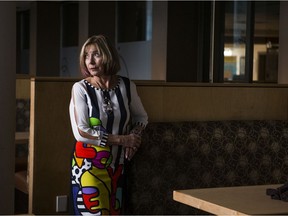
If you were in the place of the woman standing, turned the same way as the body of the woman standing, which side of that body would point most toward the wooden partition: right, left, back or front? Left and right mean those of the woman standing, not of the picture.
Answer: back

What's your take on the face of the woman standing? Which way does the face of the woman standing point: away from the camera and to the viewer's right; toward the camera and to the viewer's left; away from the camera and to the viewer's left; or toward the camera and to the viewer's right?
toward the camera and to the viewer's left

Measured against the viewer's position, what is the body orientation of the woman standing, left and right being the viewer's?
facing the viewer and to the right of the viewer
